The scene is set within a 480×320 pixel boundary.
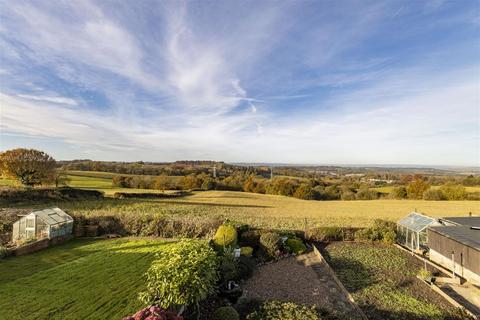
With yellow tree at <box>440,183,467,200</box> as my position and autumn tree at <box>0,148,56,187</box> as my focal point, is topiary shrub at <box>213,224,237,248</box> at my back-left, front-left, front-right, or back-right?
front-left

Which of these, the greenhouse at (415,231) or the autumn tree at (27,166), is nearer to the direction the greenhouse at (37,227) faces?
the greenhouse

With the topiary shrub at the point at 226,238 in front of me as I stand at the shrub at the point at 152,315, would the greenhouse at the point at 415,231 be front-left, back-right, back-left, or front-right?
front-right
